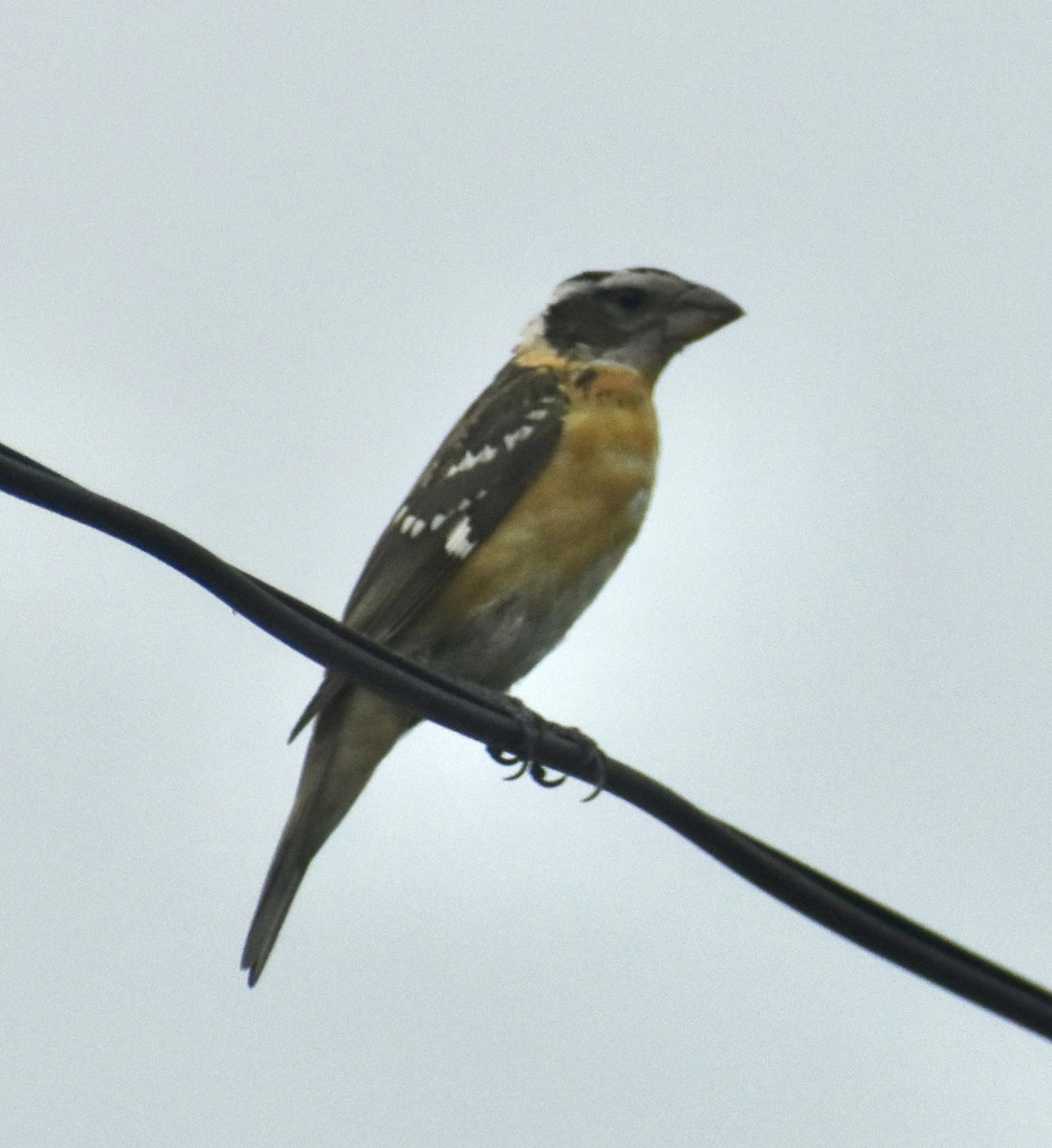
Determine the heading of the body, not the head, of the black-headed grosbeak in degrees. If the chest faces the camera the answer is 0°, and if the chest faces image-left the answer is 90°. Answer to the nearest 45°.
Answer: approximately 270°
